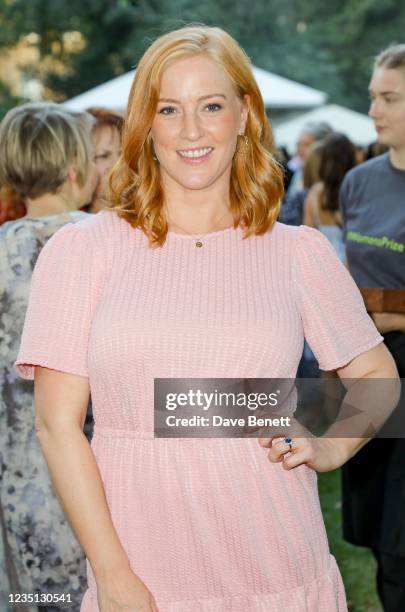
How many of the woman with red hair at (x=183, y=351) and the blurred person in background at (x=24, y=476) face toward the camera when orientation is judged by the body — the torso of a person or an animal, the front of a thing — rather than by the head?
1

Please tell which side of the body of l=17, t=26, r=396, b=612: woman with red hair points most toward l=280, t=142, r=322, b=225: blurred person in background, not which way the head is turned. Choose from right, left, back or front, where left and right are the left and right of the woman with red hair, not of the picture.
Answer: back

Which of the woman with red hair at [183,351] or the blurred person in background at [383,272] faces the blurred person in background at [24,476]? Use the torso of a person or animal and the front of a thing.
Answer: the blurred person in background at [383,272]

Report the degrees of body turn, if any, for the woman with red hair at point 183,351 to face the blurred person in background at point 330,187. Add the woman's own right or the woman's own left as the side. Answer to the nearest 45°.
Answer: approximately 180°

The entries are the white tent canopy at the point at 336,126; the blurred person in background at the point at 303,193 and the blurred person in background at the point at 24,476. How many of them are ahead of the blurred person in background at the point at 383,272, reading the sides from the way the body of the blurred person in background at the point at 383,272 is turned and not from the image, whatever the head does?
1

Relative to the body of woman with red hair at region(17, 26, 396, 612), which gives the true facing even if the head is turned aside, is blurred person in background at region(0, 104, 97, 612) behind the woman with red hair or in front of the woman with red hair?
behind

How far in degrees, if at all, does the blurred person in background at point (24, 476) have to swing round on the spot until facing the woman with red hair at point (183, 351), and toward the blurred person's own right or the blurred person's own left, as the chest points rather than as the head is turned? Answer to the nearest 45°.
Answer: approximately 135° to the blurred person's own right

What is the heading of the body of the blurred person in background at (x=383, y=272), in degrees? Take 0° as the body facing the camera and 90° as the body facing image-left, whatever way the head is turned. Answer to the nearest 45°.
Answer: approximately 45°
